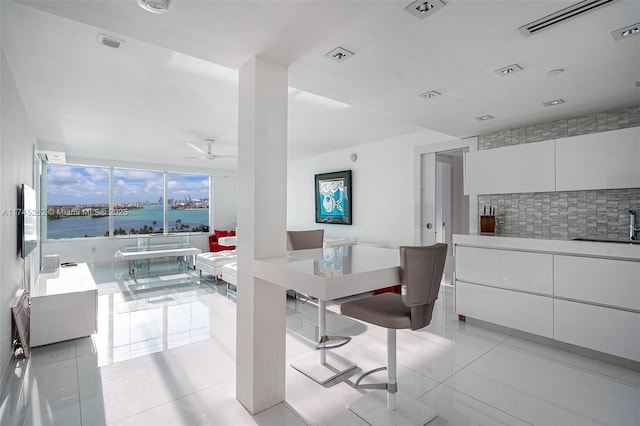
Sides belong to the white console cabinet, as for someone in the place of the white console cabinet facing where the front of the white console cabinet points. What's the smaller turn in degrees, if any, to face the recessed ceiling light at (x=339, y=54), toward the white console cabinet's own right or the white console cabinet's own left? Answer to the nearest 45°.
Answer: approximately 45° to the white console cabinet's own right

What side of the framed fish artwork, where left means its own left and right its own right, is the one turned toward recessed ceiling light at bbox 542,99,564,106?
left

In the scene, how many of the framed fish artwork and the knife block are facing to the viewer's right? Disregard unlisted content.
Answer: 0

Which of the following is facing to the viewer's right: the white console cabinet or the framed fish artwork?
the white console cabinet

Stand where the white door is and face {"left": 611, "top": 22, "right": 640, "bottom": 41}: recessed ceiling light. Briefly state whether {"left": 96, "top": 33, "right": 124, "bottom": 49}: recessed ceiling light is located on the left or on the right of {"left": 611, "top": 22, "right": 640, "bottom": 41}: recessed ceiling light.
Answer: right

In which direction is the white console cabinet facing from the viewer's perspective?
to the viewer's right

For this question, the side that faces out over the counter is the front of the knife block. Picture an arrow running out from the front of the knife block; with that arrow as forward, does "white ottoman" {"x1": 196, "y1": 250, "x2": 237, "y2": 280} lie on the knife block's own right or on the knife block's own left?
on the knife block's own right

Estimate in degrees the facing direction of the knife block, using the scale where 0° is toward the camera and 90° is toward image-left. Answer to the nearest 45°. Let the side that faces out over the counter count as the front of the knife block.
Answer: approximately 0°

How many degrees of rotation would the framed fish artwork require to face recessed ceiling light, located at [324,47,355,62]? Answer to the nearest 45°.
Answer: approximately 45° to its left

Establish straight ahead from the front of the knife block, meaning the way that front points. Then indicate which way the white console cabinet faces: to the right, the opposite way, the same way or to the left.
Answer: the opposite way

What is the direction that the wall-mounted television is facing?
to the viewer's right

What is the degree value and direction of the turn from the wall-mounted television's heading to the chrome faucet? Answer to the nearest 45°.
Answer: approximately 45° to its right
